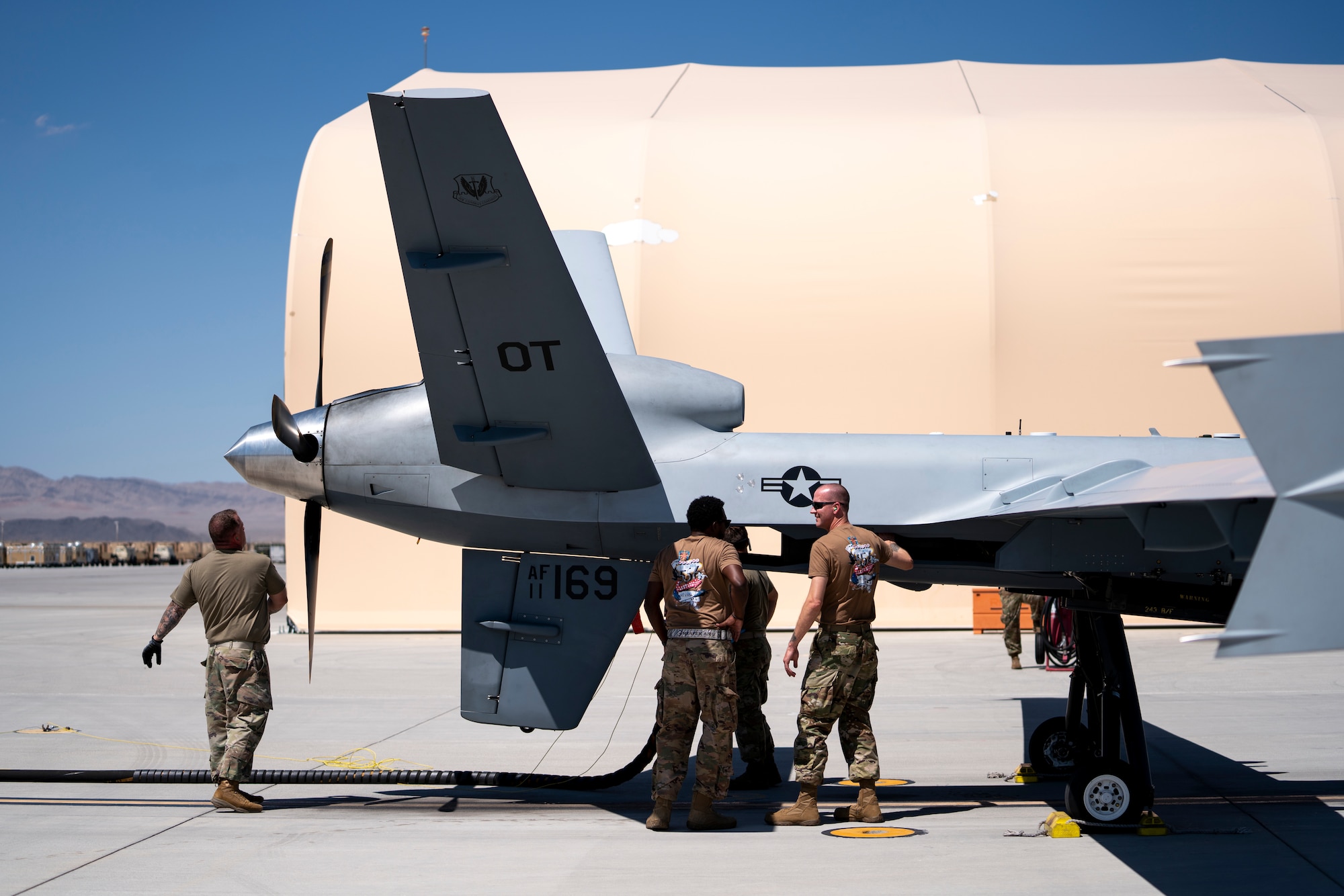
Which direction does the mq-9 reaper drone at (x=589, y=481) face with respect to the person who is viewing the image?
facing to the right of the viewer

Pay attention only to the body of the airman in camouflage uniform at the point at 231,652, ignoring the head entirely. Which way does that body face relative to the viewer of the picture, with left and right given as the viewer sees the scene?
facing away from the viewer and to the right of the viewer

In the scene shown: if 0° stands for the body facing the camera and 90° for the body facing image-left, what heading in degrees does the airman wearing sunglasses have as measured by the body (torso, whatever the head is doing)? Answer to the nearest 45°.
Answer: approximately 135°

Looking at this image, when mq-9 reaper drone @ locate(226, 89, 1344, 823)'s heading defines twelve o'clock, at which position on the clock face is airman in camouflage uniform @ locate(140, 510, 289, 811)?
The airman in camouflage uniform is roughly at 6 o'clock from the mq-9 reaper drone.

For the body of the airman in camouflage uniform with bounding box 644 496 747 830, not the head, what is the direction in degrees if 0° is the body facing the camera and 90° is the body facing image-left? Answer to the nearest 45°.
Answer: approximately 225°

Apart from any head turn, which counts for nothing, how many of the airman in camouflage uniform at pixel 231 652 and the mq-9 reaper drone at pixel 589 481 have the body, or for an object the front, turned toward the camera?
0

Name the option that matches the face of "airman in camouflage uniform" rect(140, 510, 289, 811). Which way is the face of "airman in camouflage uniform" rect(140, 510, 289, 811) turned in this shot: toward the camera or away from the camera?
away from the camera
